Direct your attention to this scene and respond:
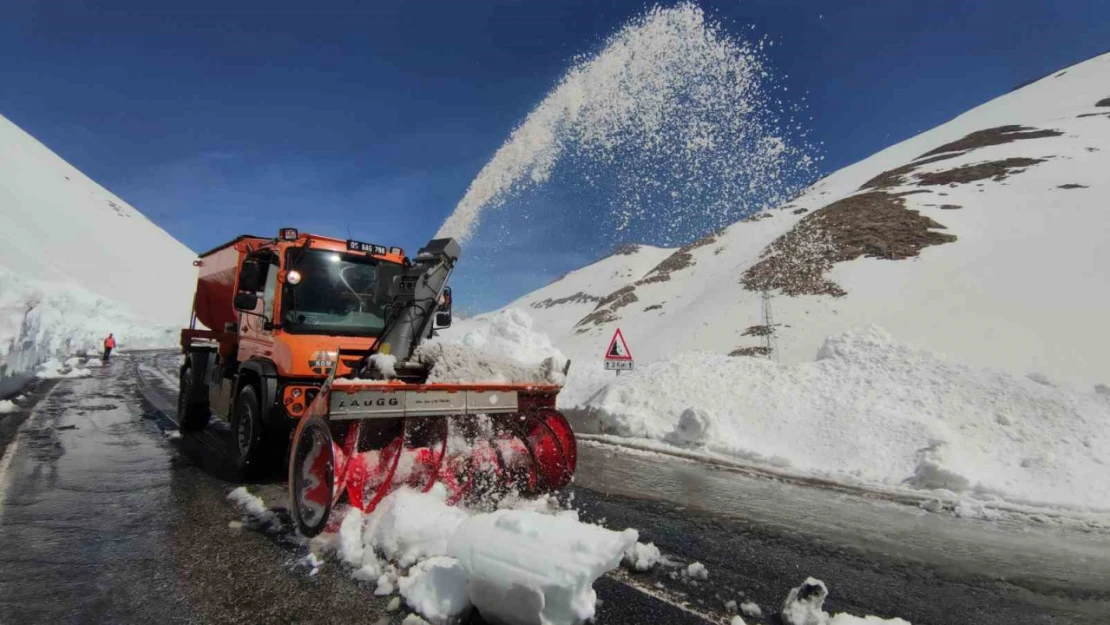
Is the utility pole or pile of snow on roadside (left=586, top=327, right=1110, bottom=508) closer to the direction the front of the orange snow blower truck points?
the pile of snow on roadside

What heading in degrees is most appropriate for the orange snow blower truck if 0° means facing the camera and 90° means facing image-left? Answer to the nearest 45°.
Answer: approximately 315°

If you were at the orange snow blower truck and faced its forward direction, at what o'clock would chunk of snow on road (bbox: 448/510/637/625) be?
The chunk of snow on road is roughly at 1 o'clock from the orange snow blower truck.

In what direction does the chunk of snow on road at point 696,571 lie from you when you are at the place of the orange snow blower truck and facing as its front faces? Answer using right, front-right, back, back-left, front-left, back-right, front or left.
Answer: front

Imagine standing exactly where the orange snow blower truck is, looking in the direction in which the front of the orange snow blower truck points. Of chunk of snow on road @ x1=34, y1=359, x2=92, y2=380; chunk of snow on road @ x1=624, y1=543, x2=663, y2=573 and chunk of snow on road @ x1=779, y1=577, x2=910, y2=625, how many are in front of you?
2

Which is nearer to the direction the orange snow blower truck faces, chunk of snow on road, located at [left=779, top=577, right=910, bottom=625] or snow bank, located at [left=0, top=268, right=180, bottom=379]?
the chunk of snow on road

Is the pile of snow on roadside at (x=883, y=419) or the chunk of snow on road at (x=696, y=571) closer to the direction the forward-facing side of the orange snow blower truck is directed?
the chunk of snow on road

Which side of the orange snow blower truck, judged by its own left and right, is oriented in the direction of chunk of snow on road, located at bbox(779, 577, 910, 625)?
front

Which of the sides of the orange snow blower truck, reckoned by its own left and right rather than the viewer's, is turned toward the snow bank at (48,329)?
back

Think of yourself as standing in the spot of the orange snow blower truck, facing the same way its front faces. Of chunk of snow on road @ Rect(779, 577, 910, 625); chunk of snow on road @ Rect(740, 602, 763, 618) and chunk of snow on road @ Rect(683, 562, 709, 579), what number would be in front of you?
3

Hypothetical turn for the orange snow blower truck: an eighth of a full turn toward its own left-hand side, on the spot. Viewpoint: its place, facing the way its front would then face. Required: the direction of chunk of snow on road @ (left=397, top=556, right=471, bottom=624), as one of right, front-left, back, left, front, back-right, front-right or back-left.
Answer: right

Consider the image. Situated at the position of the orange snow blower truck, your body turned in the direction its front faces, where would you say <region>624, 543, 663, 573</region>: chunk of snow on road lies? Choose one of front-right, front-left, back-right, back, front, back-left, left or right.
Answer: front
